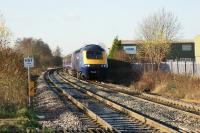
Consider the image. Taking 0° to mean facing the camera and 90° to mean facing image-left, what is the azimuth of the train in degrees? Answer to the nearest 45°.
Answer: approximately 315°
